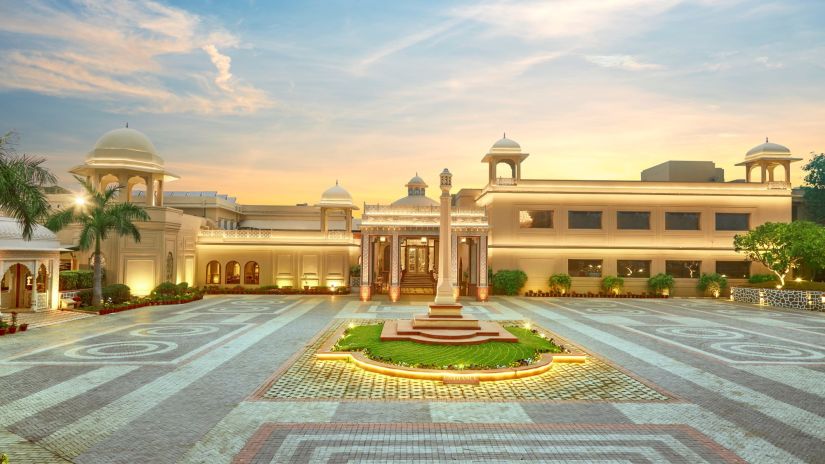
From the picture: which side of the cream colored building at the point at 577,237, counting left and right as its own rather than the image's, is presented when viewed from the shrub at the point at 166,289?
right

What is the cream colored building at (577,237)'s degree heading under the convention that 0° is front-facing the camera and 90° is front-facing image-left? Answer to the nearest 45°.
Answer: approximately 0°

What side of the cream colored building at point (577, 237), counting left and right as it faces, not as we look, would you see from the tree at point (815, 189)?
left

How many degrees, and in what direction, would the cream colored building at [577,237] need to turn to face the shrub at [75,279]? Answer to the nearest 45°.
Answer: approximately 90° to its right

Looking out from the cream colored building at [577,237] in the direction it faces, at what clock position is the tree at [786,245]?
The tree is roughly at 10 o'clock from the cream colored building.
